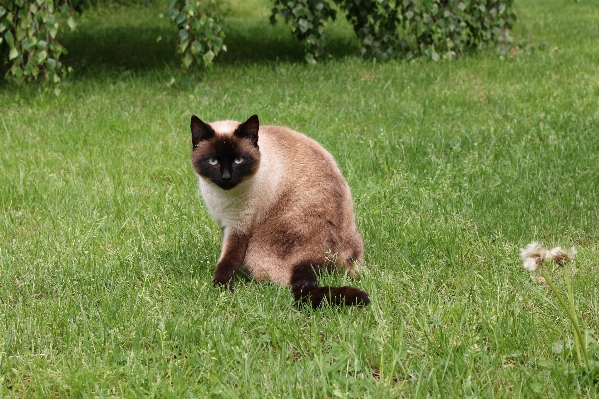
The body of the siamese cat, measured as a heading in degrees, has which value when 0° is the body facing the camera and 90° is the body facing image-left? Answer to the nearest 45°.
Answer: approximately 90°

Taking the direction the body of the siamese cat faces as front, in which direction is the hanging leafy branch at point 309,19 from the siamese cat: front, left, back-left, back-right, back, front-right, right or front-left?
right

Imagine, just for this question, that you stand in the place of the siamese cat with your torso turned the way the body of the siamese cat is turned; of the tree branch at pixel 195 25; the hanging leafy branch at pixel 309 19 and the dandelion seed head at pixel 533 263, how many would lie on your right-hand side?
2

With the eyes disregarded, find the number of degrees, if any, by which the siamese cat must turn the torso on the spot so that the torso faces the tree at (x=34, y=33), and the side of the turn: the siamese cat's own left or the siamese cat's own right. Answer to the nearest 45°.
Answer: approximately 45° to the siamese cat's own right

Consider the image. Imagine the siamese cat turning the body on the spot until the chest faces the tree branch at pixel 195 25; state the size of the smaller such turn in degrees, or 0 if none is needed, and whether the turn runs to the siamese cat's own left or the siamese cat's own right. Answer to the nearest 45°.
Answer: approximately 90° to the siamese cat's own right

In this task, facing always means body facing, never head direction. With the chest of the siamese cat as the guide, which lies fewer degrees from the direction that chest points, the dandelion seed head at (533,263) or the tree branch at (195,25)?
the tree branch

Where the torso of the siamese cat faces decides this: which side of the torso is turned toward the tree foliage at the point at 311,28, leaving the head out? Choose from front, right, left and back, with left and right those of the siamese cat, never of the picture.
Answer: right

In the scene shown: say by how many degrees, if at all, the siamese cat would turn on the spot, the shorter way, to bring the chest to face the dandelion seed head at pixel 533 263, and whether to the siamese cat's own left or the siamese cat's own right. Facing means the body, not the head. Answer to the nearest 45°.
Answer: approximately 135° to the siamese cat's own left
